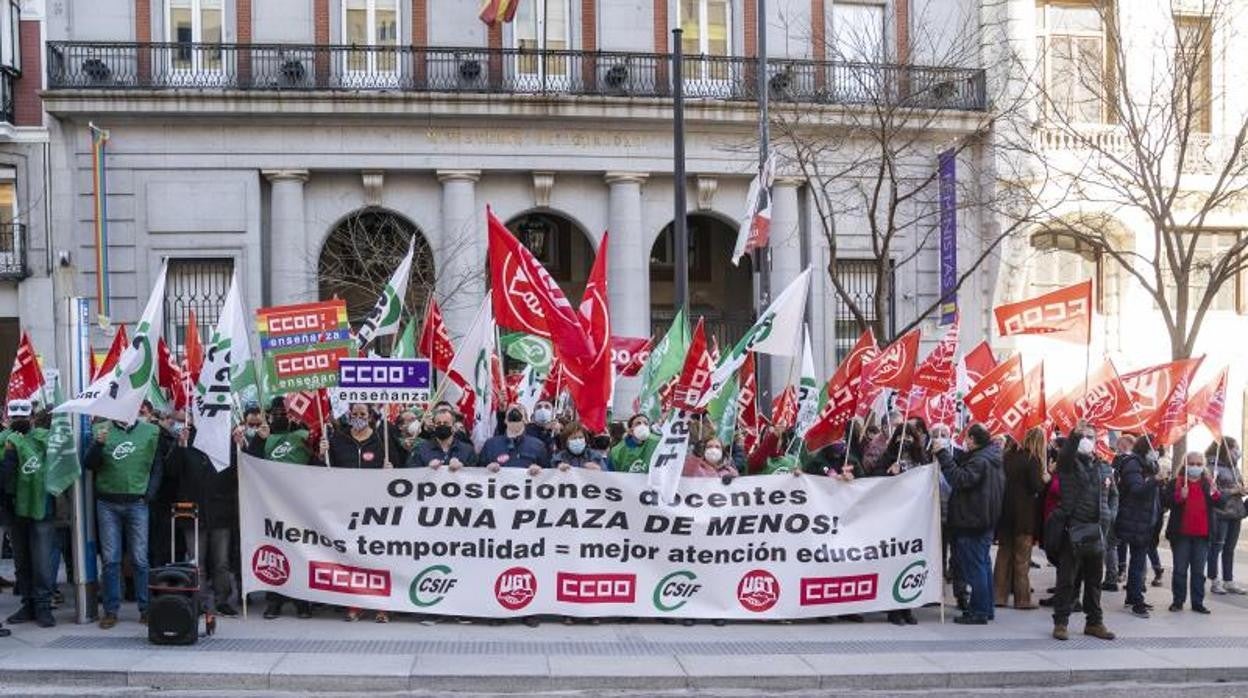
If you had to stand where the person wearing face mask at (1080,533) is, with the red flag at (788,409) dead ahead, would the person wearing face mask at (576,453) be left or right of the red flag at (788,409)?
left

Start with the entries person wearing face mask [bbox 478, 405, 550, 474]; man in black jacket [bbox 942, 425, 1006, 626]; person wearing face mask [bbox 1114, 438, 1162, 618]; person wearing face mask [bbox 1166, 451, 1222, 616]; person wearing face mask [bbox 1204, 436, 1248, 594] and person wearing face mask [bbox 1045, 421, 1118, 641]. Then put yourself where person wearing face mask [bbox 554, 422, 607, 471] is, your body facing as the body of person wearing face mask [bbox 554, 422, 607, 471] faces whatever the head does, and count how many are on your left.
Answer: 5

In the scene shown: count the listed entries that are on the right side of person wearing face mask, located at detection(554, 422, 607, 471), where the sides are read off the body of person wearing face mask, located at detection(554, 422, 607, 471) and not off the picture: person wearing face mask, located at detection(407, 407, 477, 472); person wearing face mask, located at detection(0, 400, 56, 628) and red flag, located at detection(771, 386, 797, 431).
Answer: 2

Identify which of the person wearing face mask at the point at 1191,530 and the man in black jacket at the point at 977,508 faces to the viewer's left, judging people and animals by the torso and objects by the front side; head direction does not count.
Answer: the man in black jacket

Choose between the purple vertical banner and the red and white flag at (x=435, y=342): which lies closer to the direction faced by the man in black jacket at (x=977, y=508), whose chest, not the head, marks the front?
the red and white flag

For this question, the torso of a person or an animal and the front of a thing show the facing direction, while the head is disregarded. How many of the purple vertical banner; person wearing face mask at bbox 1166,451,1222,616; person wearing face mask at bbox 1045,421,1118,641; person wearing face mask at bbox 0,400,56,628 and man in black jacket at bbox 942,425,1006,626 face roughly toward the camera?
4

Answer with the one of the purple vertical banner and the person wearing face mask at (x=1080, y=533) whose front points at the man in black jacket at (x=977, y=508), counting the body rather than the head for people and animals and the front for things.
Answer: the purple vertical banner

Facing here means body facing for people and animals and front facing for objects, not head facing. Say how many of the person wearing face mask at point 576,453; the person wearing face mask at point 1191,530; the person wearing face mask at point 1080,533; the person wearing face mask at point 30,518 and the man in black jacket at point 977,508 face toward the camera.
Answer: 4

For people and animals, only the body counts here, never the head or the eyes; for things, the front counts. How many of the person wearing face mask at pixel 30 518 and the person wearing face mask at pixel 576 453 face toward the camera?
2

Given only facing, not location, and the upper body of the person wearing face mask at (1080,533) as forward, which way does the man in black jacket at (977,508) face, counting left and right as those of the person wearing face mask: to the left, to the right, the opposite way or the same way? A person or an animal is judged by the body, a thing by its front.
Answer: to the right
